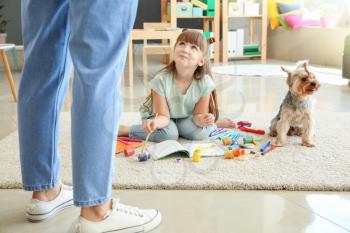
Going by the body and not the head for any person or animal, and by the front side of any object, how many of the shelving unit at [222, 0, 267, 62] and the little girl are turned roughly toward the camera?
2

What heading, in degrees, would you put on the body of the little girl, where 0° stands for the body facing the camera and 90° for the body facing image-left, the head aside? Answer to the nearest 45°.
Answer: approximately 0°

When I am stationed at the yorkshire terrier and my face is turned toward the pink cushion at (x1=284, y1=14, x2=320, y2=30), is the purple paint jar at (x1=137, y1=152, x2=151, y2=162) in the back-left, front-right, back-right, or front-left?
back-left
